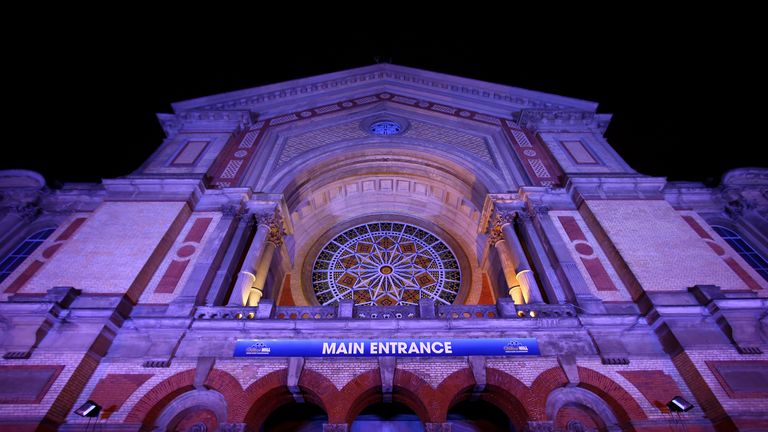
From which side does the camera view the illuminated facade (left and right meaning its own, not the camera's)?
front
